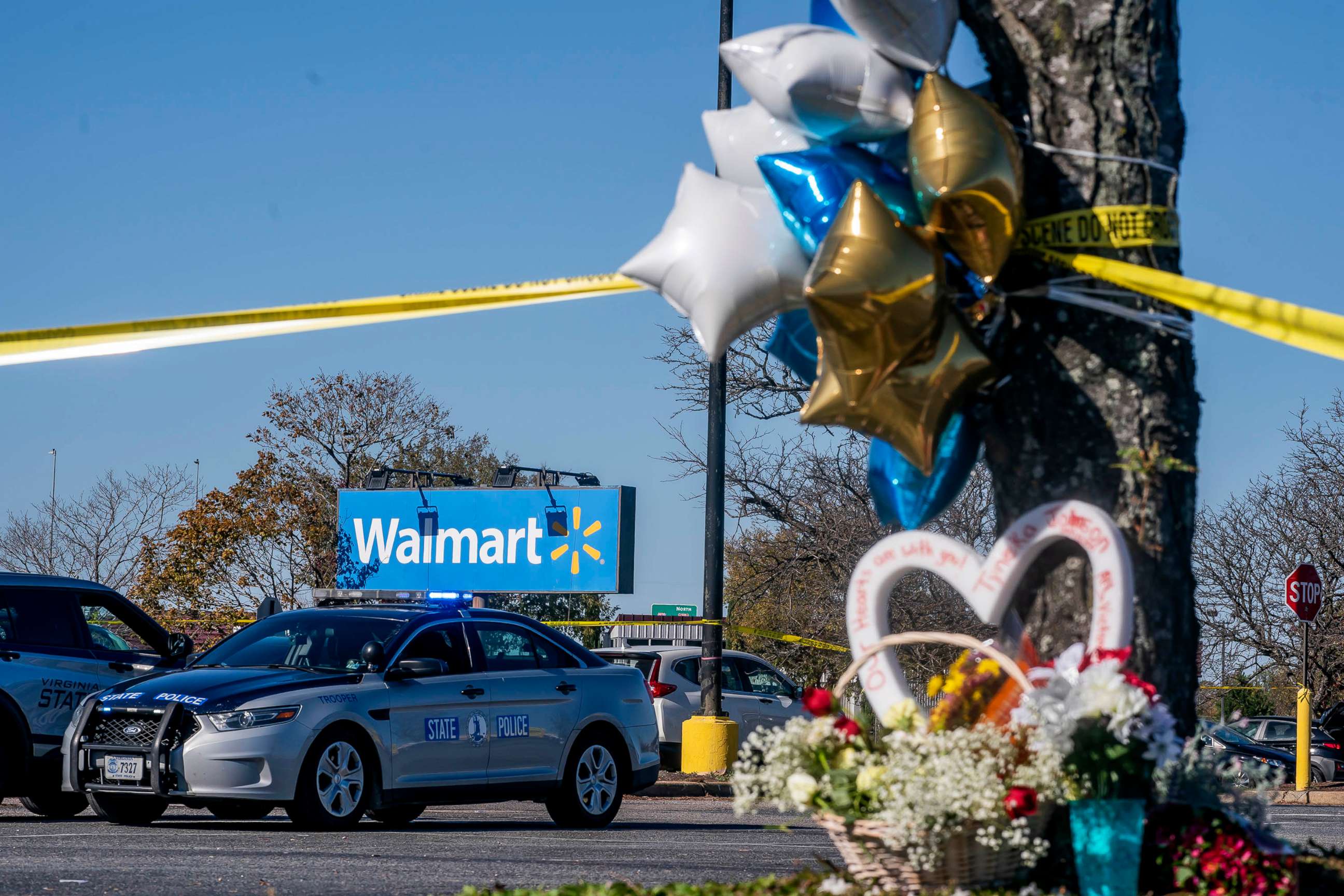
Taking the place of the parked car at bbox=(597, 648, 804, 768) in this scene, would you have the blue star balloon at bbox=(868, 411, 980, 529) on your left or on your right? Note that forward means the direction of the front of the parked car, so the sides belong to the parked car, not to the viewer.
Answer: on your right

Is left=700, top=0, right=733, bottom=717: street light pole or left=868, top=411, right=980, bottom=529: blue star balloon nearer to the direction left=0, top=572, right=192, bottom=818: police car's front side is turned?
the street light pole

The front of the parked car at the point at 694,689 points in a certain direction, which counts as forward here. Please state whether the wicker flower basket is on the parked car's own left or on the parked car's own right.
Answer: on the parked car's own right

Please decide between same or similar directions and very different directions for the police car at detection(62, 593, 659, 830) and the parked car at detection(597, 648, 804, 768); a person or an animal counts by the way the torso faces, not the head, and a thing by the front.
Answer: very different directions

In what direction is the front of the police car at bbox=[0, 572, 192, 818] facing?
to the viewer's right

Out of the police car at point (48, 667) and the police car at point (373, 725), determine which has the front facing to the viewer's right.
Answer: the police car at point (48, 667)

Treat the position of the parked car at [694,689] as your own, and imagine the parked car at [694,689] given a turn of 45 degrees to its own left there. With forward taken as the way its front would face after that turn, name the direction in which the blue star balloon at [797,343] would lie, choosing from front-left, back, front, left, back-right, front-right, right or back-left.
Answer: back

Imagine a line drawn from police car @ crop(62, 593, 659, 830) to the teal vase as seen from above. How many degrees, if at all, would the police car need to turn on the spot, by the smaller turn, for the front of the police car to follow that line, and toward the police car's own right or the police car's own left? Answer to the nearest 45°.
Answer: approximately 45° to the police car's own left

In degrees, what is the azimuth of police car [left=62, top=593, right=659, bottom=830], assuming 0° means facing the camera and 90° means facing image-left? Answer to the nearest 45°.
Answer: approximately 45°

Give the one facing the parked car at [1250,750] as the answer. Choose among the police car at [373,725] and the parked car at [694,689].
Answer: the parked car at [694,689]

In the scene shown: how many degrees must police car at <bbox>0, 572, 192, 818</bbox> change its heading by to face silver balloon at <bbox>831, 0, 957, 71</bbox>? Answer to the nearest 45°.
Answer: approximately 90° to its right

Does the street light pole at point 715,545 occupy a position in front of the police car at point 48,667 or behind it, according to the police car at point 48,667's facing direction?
in front

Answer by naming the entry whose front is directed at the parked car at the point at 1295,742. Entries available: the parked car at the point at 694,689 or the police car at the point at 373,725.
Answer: the parked car at the point at 694,689
